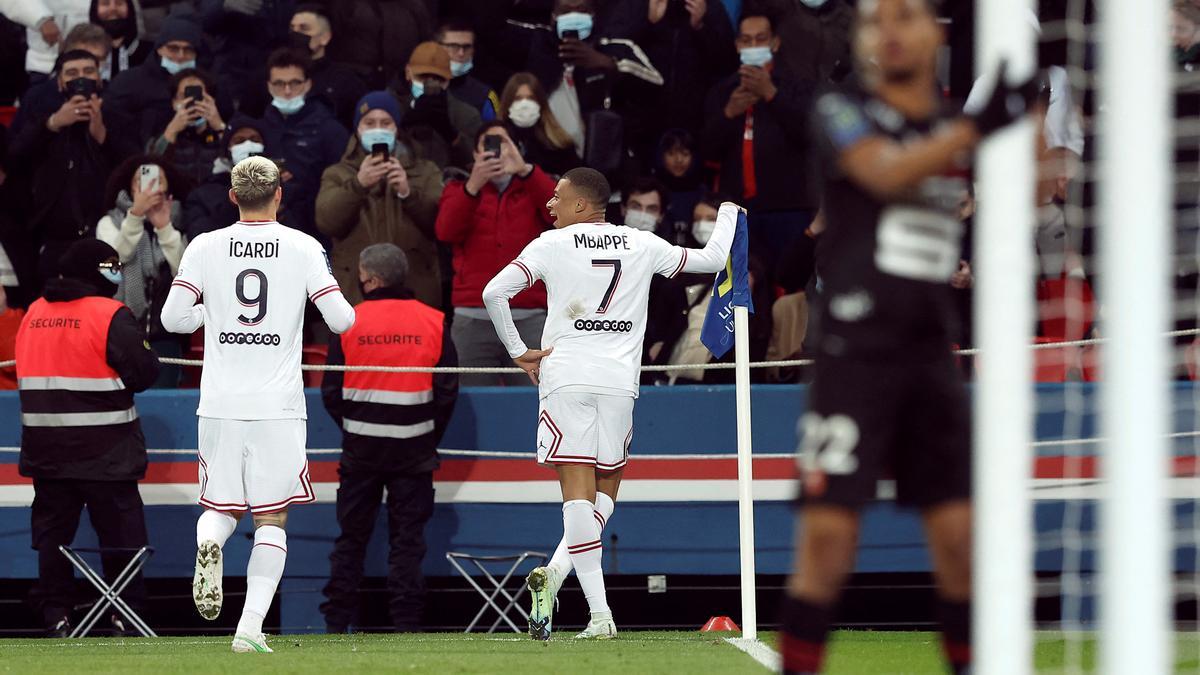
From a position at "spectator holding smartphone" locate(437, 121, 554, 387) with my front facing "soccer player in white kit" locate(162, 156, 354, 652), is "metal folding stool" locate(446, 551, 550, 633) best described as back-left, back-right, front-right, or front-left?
front-left

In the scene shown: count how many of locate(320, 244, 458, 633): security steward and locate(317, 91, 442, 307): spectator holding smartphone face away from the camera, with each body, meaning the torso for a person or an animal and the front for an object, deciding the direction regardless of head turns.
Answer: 1

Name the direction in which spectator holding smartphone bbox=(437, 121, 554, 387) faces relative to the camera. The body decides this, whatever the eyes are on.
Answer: toward the camera

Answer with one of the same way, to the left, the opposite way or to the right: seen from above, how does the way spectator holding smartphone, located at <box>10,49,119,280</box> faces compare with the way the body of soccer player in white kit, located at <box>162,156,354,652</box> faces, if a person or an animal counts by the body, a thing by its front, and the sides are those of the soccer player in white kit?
the opposite way

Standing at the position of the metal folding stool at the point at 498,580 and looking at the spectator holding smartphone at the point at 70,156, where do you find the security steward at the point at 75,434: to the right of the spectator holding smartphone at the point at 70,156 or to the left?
left

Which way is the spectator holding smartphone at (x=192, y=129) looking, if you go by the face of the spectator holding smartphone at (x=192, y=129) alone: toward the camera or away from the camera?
toward the camera

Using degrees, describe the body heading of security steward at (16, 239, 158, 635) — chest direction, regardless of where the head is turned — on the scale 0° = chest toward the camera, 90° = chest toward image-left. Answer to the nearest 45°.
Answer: approximately 225°

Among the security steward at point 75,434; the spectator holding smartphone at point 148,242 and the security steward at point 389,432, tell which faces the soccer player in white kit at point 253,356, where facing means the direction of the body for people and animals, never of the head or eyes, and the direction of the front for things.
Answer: the spectator holding smartphone

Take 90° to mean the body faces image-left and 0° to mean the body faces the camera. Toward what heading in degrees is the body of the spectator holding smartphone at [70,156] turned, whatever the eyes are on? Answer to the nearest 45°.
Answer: approximately 0°

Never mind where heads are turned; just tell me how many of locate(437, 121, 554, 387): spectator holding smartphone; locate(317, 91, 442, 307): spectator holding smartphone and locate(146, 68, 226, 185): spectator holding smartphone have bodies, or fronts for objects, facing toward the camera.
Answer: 3

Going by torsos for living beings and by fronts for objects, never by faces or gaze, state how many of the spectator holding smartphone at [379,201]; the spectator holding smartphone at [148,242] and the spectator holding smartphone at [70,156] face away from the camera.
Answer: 0

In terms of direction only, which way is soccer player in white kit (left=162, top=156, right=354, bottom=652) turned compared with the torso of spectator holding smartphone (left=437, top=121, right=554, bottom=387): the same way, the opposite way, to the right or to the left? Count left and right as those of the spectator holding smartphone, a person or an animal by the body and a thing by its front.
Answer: the opposite way

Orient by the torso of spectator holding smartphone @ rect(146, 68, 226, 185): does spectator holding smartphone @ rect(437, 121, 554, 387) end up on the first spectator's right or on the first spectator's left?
on the first spectator's left

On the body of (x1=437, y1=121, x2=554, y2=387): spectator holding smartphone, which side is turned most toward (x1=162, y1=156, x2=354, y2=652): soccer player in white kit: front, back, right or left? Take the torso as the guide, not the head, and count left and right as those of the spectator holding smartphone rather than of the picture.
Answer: front

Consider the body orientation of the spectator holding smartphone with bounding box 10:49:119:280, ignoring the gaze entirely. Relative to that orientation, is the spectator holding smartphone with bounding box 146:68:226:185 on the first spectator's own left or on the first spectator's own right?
on the first spectator's own left

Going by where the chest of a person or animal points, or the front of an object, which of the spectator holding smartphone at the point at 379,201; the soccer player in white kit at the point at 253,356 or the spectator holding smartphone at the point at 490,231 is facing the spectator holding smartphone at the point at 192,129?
the soccer player in white kit

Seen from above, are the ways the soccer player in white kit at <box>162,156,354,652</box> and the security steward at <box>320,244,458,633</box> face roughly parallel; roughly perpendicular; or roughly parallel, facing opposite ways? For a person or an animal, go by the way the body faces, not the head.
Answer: roughly parallel

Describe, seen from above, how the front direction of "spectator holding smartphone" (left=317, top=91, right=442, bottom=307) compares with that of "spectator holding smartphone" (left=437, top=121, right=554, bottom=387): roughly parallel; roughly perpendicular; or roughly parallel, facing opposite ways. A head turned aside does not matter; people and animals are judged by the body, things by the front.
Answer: roughly parallel

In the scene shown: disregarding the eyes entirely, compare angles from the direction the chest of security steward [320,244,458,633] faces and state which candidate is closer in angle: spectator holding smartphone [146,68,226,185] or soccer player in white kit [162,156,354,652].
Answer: the spectator holding smartphone
